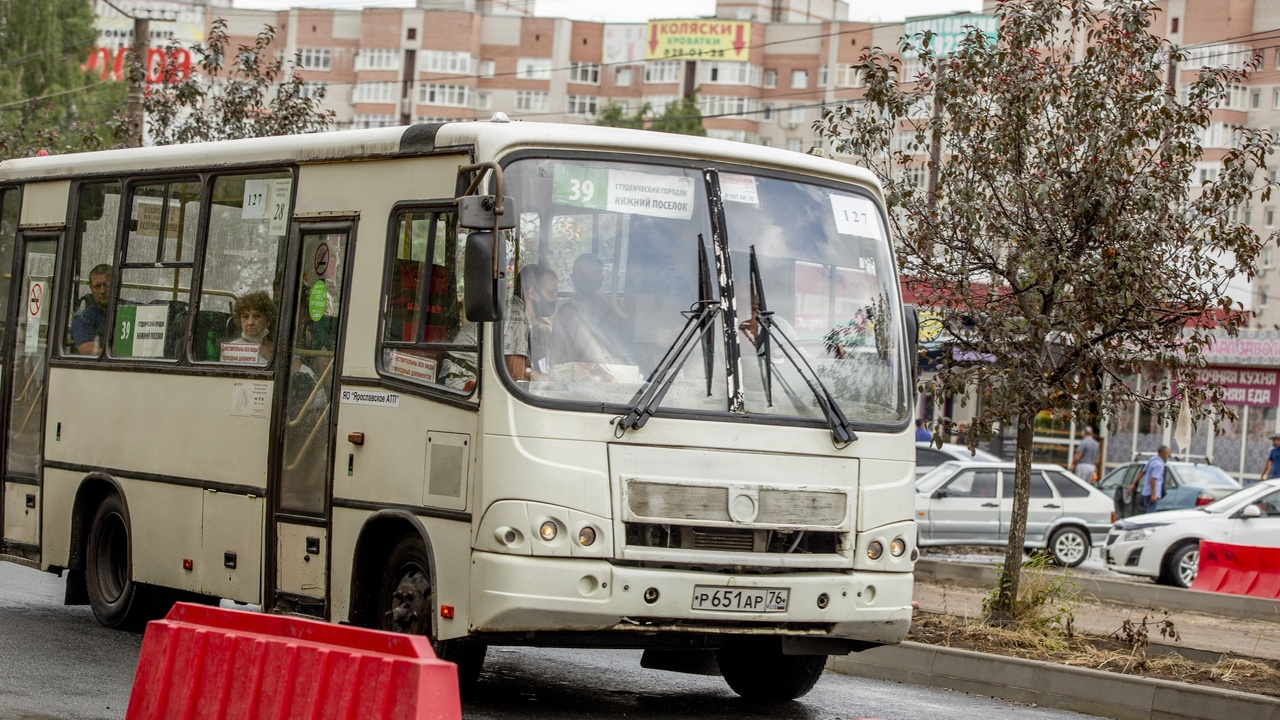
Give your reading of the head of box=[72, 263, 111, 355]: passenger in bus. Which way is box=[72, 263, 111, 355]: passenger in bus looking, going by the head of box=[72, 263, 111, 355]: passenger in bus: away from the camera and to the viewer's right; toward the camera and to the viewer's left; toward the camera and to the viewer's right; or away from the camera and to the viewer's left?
toward the camera and to the viewer's right

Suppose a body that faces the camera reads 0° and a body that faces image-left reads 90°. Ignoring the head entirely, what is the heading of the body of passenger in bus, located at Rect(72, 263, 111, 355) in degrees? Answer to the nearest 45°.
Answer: approximately 315°

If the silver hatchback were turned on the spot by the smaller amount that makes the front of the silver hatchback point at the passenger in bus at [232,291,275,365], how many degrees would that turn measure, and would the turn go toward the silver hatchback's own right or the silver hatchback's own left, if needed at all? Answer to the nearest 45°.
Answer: approximately 90° to the silver hatchback's own left

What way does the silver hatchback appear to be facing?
to the viewer's left

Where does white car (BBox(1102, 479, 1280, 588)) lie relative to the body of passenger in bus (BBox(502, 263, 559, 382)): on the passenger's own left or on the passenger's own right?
on the passenger's own left

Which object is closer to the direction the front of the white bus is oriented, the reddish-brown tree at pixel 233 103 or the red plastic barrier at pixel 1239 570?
the red plastic barrier
